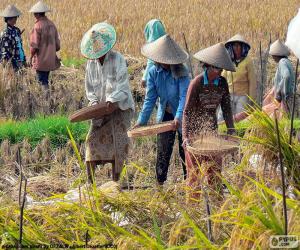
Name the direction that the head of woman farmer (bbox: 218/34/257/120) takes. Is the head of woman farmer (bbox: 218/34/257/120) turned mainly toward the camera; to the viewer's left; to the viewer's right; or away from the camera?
toward the camera

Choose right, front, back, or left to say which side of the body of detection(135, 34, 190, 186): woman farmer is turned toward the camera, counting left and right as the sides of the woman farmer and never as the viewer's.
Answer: front

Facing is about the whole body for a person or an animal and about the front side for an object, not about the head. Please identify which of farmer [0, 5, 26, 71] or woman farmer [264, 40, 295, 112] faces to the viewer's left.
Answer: the woman farmer

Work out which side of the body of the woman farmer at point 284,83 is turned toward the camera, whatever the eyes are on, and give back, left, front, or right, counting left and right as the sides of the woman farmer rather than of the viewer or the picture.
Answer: left

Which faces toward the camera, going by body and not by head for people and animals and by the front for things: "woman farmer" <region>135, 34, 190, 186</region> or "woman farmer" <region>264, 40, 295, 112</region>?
"woman farmer" <region>135, 34, 190, 186</region>

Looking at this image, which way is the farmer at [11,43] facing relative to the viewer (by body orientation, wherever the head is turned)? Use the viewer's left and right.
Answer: facing the viewer and to the right of the viewer

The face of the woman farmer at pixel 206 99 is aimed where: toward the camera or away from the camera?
toward the camera

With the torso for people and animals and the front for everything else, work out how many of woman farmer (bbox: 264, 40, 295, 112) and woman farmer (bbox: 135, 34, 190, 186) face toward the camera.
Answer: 1

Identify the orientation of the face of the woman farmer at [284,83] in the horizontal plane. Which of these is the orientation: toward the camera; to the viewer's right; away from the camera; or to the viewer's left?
to the viewer's left
